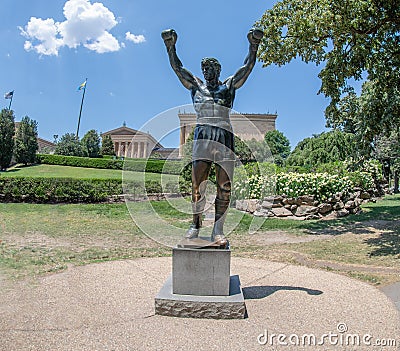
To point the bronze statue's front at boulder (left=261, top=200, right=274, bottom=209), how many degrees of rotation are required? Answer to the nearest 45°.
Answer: approximately 180°

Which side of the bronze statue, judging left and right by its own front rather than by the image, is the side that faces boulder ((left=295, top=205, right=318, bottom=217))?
back

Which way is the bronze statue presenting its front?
toward the camera

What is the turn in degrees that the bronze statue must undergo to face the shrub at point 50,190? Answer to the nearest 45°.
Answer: approximately 135° to its right

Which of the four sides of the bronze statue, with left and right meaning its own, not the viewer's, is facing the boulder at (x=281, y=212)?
back

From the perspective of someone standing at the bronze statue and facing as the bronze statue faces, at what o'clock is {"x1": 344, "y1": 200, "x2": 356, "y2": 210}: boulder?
The boulder is roughly at 7 o'clock from the bronze statue.

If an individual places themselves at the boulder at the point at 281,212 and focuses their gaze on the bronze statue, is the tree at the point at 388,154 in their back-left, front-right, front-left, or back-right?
back-left

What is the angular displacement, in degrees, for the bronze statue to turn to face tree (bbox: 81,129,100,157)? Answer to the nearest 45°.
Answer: approximately 180°

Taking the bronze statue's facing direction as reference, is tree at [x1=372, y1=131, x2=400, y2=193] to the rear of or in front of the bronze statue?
to the rear

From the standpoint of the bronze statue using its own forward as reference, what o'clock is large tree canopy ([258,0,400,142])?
The large tree canopy is roughly at 7 o'clock from the bronze statue.

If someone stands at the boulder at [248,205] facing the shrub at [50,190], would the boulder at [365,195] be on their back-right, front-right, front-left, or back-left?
back-right

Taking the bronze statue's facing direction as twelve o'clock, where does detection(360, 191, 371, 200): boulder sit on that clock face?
The boulder is roughly at 7 o'clock from the bronze statue.

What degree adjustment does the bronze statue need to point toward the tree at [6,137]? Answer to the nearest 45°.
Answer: approximately 135° to its right

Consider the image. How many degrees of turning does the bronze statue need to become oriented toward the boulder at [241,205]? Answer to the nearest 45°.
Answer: approximately 180°
